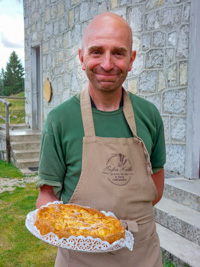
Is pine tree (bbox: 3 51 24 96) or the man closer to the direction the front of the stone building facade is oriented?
the man

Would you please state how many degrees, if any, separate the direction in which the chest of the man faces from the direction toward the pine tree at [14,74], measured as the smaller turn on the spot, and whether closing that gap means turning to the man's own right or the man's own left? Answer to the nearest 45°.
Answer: approximately 180°

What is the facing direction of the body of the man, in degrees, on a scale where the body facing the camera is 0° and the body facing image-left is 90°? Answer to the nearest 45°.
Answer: approximately 0°

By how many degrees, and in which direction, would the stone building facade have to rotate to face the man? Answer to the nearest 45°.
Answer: approximately 45° to its left

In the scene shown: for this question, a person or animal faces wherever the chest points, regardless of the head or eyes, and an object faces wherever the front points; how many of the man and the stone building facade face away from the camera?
0

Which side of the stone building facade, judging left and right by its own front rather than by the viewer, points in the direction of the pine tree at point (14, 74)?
right

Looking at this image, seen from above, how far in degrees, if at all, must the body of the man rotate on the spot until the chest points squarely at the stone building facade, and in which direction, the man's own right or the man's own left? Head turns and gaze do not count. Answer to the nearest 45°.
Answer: approximately 180°
